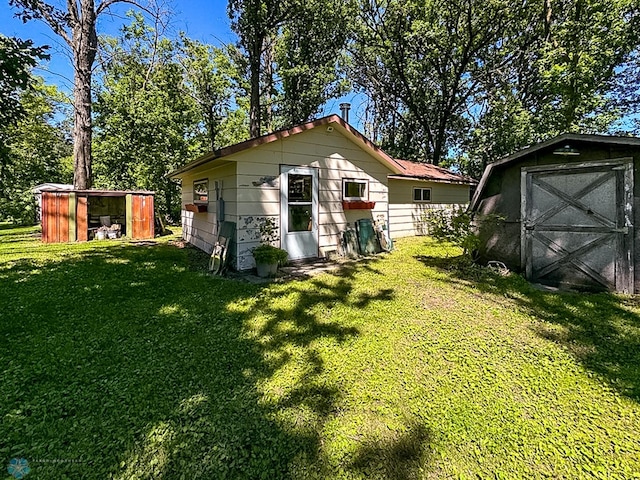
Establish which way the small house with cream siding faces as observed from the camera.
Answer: facing the viewer and to the right of the viewer

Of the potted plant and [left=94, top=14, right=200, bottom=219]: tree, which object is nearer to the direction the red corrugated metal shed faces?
the potted plant

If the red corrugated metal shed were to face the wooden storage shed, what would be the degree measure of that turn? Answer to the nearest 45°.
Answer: approximately 45° to its left

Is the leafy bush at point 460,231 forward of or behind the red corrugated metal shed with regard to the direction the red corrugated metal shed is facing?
forward

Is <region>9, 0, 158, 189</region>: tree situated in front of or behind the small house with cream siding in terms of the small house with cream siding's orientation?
behind

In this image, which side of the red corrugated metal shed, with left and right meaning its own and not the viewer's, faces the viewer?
front

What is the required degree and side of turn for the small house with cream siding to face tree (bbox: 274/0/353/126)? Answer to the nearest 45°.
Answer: approximately 135° to its left

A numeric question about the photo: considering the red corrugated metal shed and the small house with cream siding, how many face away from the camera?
0
